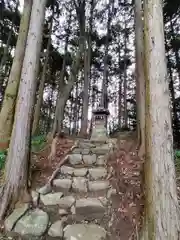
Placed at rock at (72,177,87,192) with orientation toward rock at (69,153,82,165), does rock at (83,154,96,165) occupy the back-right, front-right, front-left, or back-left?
front-right

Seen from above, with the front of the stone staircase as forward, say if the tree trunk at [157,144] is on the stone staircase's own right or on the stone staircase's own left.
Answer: on the stone staircase's own left

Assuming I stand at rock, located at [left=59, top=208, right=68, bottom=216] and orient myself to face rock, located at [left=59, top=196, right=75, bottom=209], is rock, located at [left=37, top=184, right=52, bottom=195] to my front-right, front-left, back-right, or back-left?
front-left

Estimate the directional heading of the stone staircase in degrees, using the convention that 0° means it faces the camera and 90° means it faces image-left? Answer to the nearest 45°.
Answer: approximately 0°

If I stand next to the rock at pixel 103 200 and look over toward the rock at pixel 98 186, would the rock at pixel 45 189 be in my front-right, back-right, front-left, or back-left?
front-left

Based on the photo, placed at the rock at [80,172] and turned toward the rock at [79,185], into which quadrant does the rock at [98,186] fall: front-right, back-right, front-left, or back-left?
front-left
